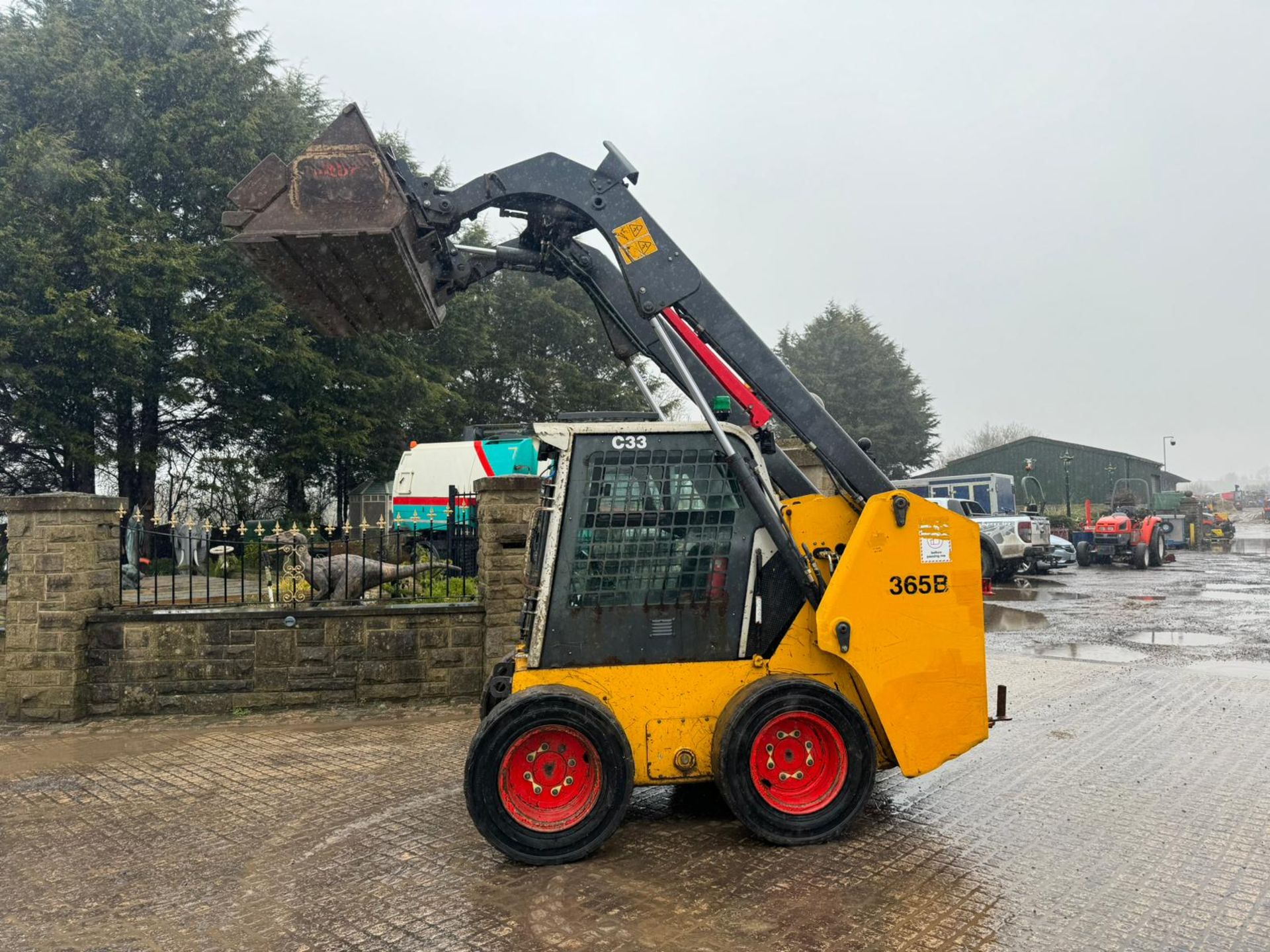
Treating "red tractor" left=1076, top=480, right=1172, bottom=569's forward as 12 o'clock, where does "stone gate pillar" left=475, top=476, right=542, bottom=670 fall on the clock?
The stone gate pillar is roughly at 11 o'clock from the red tractor.

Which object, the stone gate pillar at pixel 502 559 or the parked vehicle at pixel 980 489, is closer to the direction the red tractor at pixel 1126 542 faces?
the stone gate pillar

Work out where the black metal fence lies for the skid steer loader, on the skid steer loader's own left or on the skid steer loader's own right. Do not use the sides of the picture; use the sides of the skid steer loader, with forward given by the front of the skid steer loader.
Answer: on the skid steer loader's own right

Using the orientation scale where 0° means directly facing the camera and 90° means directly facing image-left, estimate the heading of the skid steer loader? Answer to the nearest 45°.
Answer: approximately 90°

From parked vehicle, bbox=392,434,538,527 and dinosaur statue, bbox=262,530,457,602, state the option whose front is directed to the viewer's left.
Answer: the dinosaur statue

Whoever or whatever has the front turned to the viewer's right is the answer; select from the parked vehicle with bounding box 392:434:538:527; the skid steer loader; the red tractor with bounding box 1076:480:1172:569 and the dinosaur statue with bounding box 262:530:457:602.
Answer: the parked vehicle

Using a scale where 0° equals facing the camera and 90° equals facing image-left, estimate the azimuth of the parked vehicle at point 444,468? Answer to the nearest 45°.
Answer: approximately 270°

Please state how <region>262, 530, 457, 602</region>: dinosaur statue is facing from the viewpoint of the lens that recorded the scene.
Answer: facing to the left of the viewer

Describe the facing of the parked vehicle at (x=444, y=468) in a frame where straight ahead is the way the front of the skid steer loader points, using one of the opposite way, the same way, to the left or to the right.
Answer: the opposite way
